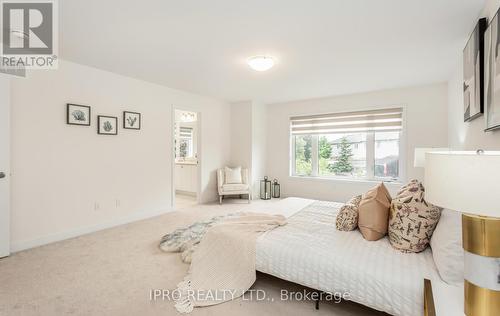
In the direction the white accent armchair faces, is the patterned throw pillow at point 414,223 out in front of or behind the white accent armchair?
in front

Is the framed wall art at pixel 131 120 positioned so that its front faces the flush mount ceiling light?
yes

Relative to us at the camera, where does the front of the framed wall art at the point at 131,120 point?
facing the viewer and to the right of the viewer

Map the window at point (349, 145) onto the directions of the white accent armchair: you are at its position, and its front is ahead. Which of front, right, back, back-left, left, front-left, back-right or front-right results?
left

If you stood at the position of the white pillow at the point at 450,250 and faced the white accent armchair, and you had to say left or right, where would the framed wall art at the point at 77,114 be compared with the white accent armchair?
left

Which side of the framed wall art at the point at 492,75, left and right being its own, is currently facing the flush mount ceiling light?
front

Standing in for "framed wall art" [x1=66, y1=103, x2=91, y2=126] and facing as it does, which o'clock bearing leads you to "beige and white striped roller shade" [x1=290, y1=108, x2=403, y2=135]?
The beige and white striped roller shade is roughly at 11 o'clock from the framed wall art.

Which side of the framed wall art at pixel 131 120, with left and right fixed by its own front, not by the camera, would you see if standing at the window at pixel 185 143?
left

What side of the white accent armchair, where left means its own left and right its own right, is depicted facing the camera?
front

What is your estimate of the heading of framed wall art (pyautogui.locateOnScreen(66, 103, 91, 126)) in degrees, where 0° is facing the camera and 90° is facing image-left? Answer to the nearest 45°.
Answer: approximately 315°

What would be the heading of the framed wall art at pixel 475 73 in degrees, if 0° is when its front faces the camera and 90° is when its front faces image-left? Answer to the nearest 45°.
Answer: approximately 90°

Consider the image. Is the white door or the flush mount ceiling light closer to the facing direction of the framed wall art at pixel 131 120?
the flush mount ceiling light

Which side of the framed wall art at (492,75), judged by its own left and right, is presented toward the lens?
left
